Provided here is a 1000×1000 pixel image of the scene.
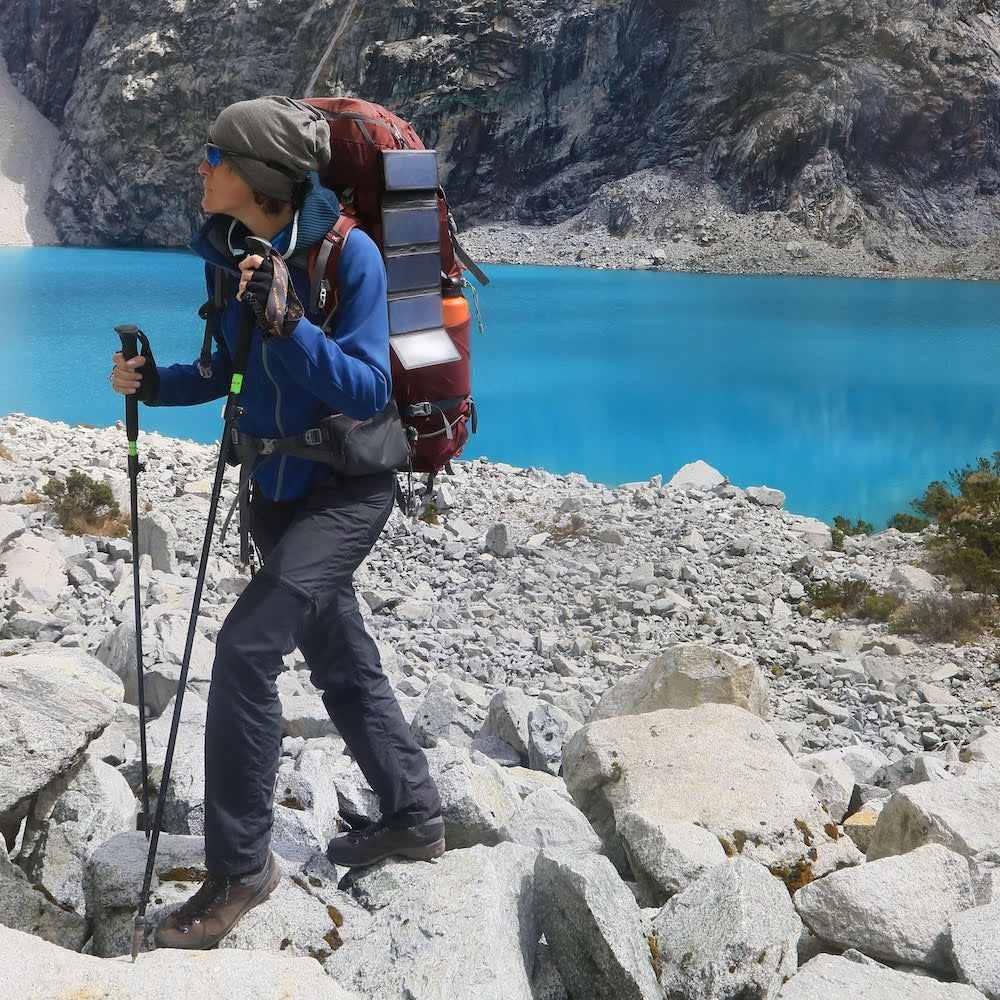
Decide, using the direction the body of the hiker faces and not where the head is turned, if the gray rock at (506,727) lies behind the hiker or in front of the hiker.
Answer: behind

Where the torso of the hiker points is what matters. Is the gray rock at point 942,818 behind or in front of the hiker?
behind

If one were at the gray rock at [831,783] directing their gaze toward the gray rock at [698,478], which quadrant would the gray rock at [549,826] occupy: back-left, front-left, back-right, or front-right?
back-left

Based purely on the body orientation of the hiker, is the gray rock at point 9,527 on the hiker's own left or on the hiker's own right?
on the hiker's own right

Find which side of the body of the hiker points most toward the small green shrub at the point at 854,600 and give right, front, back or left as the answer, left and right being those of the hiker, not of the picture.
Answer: back

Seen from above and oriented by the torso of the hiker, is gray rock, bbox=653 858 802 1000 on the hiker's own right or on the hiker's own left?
on the hiker's own left

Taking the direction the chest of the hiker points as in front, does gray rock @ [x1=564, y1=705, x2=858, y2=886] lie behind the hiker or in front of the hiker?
behind

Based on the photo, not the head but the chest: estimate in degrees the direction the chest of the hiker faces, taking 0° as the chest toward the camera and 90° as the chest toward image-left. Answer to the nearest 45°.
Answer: approximately 45°

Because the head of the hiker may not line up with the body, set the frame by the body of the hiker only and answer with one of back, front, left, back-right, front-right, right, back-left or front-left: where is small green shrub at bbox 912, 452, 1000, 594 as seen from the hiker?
back

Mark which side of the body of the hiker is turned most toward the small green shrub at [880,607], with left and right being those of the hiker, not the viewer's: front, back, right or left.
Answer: back

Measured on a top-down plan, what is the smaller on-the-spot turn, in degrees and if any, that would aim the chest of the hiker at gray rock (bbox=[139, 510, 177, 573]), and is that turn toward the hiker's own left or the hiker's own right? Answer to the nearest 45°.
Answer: approximately 135° to the hiker's own right

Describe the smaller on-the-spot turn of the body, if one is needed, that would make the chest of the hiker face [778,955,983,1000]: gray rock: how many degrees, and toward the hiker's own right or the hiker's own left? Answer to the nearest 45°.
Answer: approximately 90° to the hiker's own left
